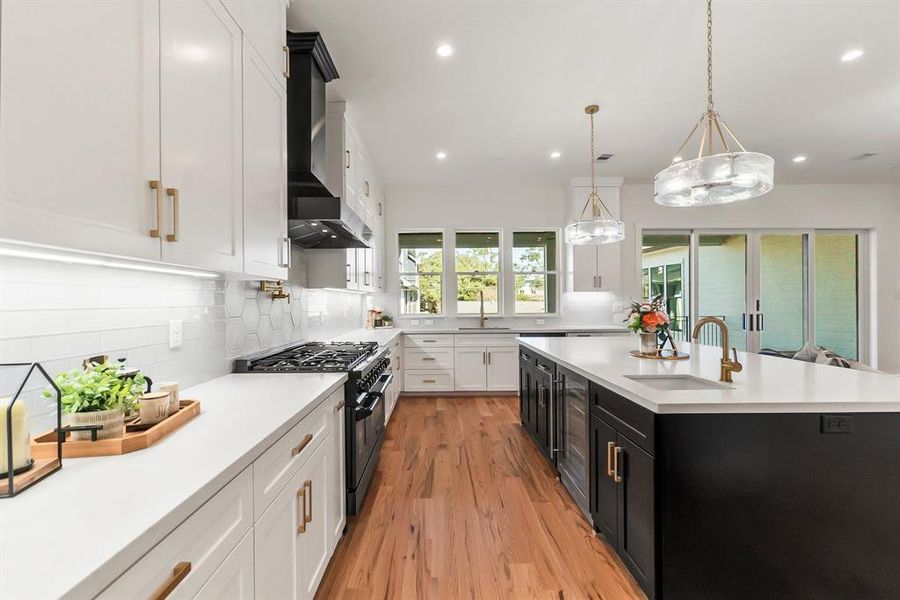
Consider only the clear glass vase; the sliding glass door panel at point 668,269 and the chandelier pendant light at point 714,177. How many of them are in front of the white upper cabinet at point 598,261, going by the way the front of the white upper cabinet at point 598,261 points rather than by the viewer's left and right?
2

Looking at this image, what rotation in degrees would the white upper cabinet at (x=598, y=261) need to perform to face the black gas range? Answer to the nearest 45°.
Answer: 0° — it already faces it

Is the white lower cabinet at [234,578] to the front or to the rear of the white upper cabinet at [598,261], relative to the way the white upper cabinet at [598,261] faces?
to the front

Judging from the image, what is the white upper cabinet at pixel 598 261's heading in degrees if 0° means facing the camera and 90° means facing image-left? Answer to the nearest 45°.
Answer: approximately 0°

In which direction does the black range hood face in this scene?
to the viewer's right

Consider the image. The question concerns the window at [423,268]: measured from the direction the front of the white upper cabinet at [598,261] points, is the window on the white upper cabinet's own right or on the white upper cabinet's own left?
on the white upper cabinet's own right

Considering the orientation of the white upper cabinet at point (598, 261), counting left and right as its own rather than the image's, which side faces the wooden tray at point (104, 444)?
front

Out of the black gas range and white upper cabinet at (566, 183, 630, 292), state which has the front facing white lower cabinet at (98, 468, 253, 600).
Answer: the white upper cabinet

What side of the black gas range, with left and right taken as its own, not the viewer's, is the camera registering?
right

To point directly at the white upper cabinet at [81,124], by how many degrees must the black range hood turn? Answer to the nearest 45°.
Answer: approximately 90° to its right
